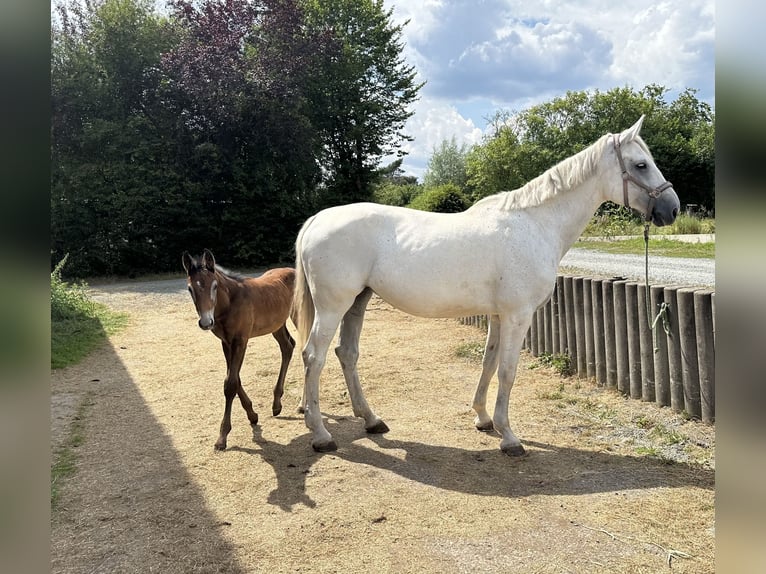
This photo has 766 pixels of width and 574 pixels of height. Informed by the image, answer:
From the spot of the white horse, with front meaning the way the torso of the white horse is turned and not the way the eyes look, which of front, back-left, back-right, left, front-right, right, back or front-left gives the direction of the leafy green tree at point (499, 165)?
left

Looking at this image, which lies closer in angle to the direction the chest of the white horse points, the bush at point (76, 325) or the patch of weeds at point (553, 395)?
the patch of weeds

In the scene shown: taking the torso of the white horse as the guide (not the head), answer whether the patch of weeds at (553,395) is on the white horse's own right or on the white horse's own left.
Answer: on the white horse's own left

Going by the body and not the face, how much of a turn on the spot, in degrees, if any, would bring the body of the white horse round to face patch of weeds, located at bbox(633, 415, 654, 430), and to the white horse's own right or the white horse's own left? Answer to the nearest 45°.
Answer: approximately 45° to the white horse's own left

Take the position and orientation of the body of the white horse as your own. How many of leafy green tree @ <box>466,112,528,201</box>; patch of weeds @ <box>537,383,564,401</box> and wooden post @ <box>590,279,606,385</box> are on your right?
0

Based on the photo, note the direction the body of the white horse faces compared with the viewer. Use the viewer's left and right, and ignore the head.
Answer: facing to the right of the viewer

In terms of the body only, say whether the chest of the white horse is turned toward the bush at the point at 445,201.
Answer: no

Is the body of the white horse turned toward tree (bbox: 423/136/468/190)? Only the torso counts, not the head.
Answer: no

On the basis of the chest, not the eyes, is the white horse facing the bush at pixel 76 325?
no
